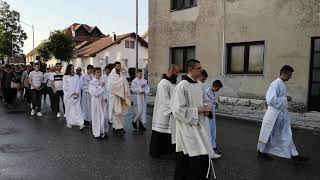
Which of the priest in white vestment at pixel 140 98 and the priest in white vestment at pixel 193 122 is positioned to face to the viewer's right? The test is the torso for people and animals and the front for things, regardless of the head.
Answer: the priest in white vestment at pixel 193 122

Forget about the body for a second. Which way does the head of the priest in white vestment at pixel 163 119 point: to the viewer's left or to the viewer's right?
to the viewer's right

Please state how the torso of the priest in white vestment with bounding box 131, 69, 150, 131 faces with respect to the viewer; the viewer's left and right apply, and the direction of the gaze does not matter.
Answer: facing the viewer

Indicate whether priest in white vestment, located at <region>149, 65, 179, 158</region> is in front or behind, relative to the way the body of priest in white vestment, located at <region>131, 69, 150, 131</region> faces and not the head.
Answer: in front

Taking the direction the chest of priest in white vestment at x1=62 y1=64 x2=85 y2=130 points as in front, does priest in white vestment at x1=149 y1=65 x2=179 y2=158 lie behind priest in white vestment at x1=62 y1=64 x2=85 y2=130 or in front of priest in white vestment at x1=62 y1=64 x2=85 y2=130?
in front

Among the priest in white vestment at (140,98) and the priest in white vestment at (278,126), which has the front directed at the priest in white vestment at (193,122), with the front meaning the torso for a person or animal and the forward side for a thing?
the priest in white vestment at (140,98)
